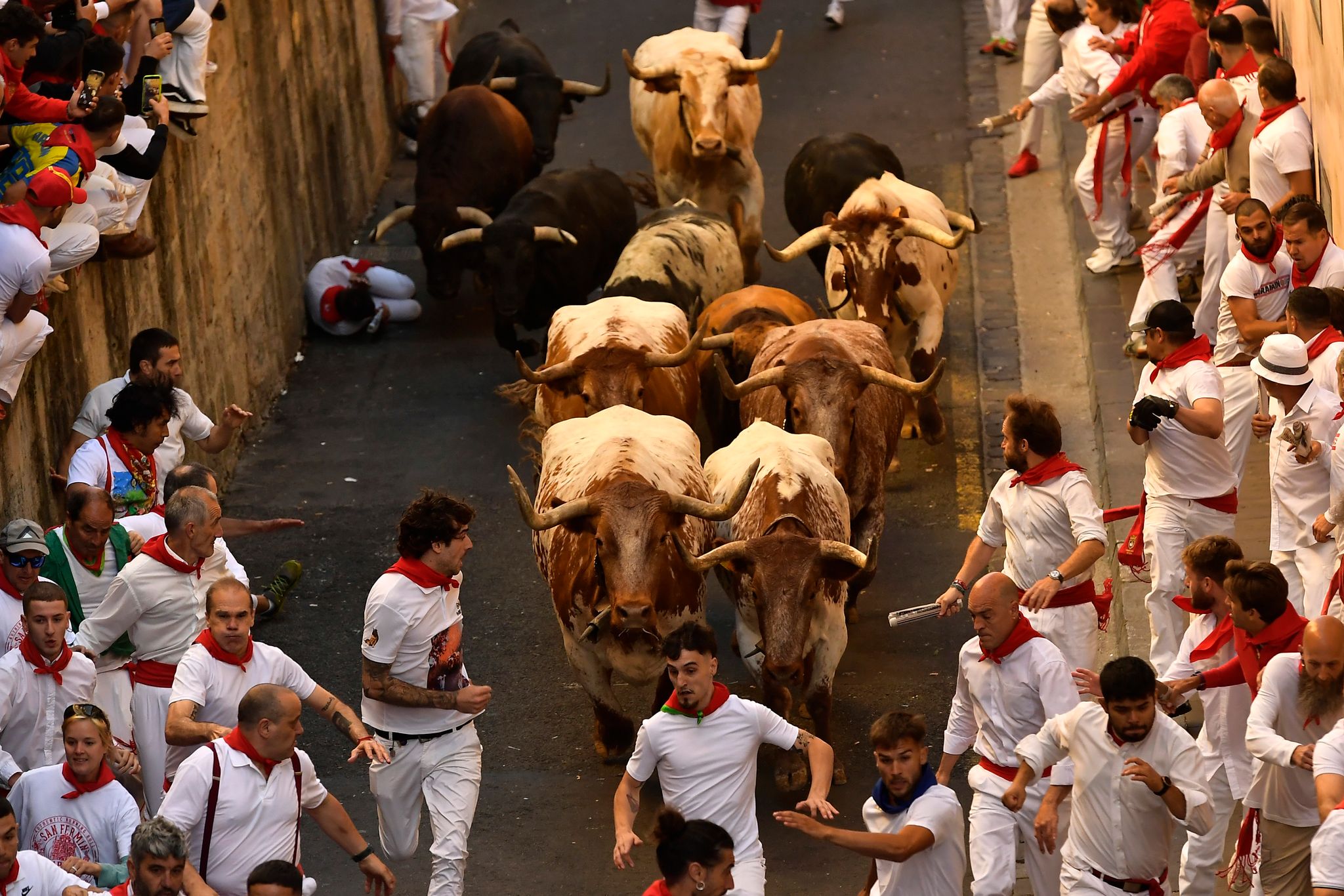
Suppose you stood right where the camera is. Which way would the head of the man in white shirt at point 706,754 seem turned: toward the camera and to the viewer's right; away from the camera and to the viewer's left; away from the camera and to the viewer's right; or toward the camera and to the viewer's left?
toward the camera and to the viewer's left

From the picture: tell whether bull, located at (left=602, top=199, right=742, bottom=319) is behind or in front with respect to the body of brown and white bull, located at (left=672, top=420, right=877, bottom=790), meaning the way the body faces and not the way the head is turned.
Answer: behind

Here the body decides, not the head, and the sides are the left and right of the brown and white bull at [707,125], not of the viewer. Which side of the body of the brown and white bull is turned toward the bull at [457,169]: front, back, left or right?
right

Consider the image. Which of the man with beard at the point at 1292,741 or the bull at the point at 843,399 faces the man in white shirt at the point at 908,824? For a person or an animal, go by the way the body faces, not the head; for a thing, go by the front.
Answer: the bull

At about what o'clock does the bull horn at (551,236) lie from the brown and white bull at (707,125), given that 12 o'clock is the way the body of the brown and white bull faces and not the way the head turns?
The bull horn is roughly at 1 o'clock from the brown and white bull.

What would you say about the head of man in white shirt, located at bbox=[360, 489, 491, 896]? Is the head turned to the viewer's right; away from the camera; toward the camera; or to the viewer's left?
to the viewer's right

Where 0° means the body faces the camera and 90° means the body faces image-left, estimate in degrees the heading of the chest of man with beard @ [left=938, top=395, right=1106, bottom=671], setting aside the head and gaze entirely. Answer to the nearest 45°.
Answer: approximately 45°

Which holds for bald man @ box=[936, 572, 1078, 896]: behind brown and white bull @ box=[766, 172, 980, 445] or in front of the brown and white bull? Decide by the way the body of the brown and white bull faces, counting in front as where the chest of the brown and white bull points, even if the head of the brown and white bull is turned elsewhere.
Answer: in front

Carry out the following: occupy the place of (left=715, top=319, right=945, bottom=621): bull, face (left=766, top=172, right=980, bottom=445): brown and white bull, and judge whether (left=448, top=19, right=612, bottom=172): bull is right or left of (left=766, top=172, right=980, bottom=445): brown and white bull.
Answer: left

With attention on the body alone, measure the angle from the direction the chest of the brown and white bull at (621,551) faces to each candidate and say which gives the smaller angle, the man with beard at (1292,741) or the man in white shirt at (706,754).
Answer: the man in white shirt
